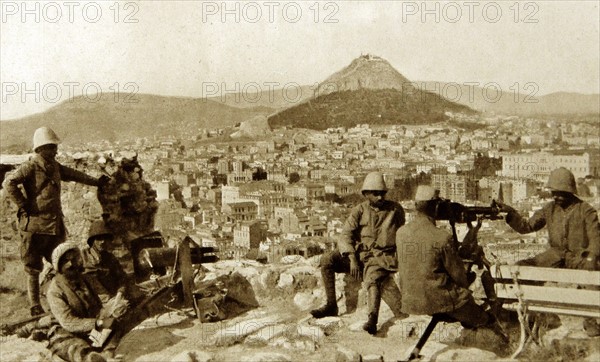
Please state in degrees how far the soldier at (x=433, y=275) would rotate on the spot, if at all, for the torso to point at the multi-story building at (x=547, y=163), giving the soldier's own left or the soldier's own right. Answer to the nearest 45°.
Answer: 0° — they already face it

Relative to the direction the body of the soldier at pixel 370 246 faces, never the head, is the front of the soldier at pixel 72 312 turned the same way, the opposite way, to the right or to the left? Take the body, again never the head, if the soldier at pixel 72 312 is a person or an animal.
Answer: to the left

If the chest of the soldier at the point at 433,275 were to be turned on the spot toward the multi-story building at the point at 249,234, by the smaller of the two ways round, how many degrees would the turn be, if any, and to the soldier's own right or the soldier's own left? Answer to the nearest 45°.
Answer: approximately 90° to the soldier's own left

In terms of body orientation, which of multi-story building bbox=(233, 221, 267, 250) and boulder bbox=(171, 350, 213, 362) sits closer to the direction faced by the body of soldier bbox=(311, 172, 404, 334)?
the boulder

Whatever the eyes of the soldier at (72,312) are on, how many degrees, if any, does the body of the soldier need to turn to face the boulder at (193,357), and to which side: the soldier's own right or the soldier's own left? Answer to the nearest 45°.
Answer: approximately 45° to the soldier's own left

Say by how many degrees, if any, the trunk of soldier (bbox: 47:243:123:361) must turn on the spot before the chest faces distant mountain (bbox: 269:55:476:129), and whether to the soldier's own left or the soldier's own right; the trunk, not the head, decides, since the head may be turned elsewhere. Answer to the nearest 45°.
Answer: approximately 90° to the soldier's own left

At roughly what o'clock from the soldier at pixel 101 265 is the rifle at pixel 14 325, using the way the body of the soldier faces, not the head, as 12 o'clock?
The rifle is roughly at 5 o'clock from the soldier.

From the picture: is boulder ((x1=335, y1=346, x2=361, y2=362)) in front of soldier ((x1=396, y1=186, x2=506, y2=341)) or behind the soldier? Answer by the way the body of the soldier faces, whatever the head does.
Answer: behind

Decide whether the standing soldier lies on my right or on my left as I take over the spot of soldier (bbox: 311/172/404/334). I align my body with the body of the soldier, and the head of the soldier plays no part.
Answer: on my right

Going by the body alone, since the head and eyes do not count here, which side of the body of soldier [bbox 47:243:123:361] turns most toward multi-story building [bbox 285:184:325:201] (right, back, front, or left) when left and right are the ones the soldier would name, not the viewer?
left

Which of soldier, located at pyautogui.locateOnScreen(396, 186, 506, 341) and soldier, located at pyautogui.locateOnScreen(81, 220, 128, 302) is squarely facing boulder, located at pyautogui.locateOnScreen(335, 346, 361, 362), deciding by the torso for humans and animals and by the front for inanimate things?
soldier, located at pyautogui.locateOnScreen(81, 220, 128, 302)

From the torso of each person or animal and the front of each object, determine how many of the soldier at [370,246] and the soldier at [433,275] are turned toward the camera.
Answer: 1
